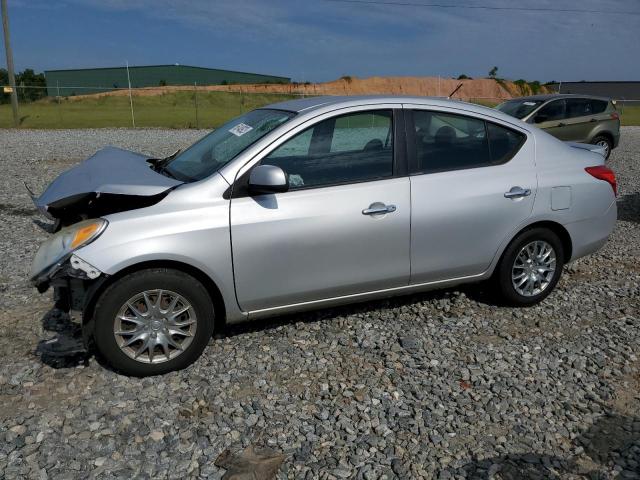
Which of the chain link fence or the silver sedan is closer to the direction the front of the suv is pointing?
the silver sedan

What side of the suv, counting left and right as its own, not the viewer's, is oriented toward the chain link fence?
right

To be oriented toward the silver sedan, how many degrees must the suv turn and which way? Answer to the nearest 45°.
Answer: approximately 45° to its left

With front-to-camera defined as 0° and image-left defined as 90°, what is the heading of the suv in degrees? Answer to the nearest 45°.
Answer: approximately 45°

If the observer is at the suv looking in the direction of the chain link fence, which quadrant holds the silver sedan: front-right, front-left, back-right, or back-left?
back-left

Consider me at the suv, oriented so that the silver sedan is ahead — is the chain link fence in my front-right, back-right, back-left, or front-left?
back-right
